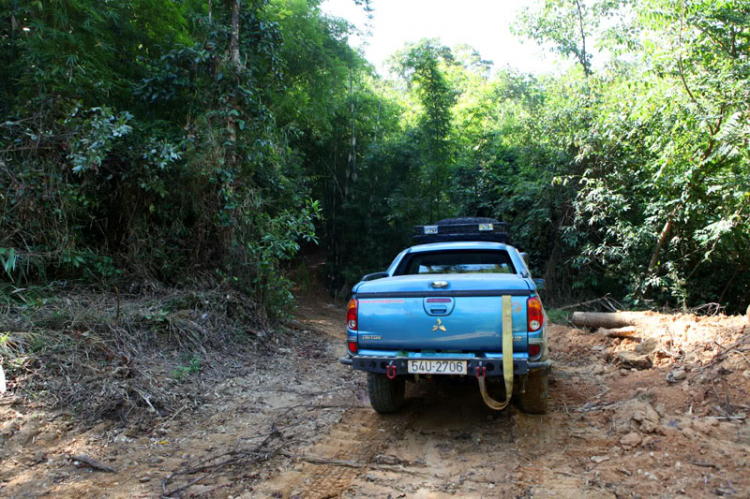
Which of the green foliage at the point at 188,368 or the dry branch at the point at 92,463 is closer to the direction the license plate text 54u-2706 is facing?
the dry branch

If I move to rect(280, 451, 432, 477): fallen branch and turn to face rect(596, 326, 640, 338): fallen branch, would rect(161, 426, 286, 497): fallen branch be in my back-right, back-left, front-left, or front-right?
back-left

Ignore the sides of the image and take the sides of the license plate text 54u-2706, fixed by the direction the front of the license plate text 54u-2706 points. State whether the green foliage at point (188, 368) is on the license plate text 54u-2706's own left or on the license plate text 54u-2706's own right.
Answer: on the license plate text 54u-2706's own right

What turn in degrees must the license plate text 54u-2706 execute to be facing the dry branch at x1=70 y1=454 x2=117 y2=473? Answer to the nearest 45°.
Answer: approximately 90° to its right

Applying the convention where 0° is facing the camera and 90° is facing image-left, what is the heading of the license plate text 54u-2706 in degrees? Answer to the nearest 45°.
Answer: approximately 0°

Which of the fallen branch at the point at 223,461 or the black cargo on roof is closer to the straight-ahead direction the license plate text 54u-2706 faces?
the fallen branch

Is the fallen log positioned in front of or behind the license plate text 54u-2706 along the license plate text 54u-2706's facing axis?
behind

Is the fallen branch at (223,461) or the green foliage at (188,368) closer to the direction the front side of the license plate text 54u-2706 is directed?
the fallen branch

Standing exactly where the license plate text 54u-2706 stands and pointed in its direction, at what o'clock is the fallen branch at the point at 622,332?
The fallen branch is roughly at 7 o'clock from the license plate text 54u-2706.

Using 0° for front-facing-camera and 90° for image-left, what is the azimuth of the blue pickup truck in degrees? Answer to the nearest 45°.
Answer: approximately 180°
